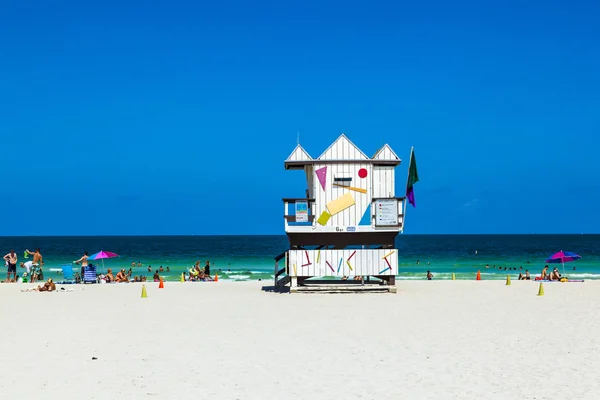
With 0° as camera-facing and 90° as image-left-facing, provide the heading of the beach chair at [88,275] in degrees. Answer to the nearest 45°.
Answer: approximately 180°

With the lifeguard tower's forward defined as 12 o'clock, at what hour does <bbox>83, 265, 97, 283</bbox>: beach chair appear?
The beach chair is roughly at 10 o'clock from the lifeguard tower.

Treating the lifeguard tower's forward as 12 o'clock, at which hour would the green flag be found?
The green flag is roughly at 2 o'clock from the lifeguard tower.

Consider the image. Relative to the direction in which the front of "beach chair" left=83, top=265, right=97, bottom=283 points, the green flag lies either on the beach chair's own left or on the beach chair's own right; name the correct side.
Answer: on the beach chair's own right

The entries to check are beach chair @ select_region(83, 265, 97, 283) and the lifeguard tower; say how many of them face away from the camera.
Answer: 2

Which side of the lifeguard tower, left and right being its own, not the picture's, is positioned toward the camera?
back

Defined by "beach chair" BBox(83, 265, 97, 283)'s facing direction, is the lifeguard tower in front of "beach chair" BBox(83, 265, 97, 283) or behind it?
behind
